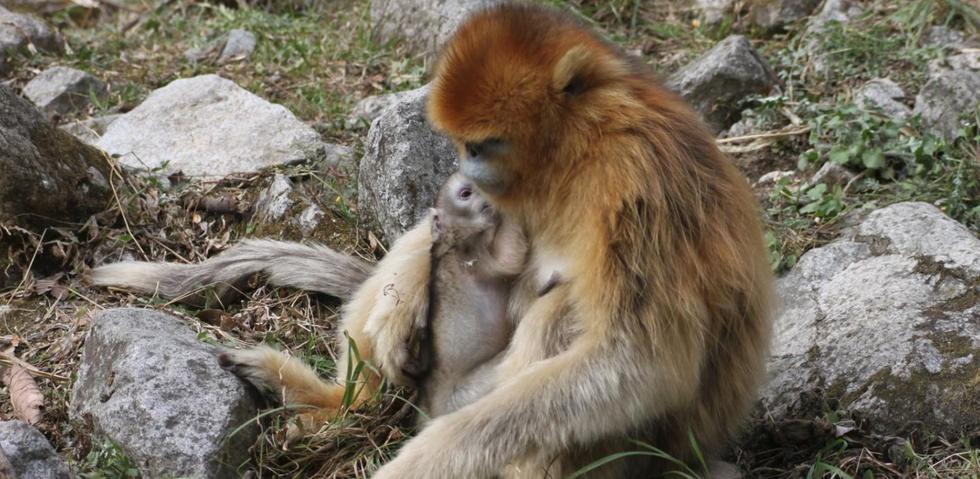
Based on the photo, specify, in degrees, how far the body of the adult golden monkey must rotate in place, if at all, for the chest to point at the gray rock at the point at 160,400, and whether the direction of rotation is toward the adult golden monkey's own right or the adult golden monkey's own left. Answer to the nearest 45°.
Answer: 0° — it already faces it

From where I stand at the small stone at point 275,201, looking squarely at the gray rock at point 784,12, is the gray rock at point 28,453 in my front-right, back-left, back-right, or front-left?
back-right

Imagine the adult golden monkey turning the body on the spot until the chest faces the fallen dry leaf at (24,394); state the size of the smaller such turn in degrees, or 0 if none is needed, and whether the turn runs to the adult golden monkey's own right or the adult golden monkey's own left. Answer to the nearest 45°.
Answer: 0° — it already faces it

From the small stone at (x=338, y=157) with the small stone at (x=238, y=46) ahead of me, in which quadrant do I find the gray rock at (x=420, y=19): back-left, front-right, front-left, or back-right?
front-right

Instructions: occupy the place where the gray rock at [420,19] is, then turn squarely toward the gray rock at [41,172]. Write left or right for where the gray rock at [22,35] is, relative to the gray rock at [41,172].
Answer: right

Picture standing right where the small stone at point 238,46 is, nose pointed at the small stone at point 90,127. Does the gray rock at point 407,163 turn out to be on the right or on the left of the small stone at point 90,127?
left

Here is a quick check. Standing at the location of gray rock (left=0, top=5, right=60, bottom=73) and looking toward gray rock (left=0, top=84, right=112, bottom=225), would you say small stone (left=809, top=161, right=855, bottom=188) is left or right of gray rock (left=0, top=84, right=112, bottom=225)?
left

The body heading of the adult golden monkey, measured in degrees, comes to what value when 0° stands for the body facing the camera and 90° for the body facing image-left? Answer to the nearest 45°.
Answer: approximately 90°
